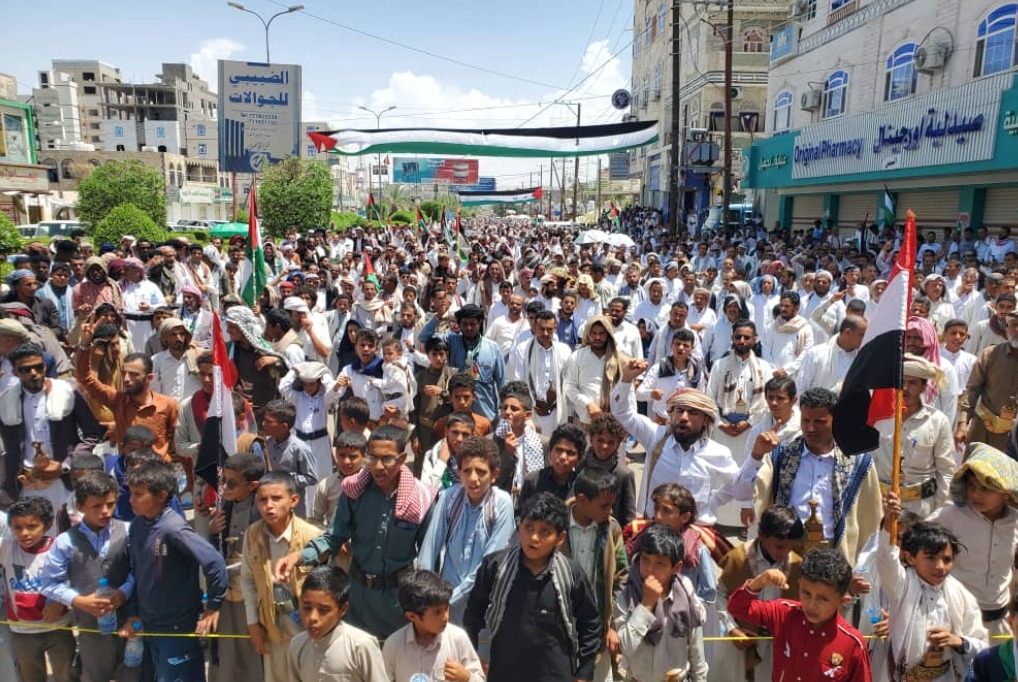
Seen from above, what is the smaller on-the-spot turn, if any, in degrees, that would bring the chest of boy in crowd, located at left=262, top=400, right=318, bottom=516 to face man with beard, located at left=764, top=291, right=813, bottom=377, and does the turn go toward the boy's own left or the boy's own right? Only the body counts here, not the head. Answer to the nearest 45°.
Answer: approximately 135° to the boy's own left

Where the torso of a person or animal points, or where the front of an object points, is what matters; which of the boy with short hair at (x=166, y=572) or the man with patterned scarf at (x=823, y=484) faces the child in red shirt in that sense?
the man with patterned scarf

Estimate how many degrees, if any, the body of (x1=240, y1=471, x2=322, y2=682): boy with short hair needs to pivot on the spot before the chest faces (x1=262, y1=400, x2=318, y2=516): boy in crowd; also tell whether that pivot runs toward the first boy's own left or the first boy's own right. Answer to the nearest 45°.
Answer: approximately 180°

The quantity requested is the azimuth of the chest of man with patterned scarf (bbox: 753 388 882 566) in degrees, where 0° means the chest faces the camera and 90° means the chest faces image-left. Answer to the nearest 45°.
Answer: approximately 0°

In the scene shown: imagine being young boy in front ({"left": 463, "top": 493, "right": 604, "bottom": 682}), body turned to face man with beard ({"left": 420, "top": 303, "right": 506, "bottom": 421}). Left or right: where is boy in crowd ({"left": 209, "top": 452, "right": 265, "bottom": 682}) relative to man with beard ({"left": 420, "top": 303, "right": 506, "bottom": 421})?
left

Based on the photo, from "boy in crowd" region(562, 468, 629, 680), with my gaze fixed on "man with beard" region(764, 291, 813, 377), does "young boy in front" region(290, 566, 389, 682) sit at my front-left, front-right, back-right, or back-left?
back-left

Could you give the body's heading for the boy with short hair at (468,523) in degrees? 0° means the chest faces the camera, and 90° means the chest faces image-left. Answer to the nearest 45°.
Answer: approximately 0°

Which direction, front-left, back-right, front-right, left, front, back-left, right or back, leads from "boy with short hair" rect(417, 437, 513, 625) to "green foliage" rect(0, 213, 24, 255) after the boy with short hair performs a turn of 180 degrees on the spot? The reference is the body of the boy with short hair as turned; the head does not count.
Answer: front-left

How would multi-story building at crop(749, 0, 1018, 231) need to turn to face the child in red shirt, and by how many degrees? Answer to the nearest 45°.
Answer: approximately 45° to its left

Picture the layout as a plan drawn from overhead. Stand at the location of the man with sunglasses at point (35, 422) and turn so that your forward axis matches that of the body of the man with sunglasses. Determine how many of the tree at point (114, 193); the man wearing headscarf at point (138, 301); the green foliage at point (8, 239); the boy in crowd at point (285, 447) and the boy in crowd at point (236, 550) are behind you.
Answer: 3

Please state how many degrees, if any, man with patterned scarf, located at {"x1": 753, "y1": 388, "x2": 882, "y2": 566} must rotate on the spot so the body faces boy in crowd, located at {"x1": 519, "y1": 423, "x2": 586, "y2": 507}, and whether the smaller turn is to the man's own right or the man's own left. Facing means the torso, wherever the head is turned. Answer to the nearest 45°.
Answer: approximately 90° to the man's own right
